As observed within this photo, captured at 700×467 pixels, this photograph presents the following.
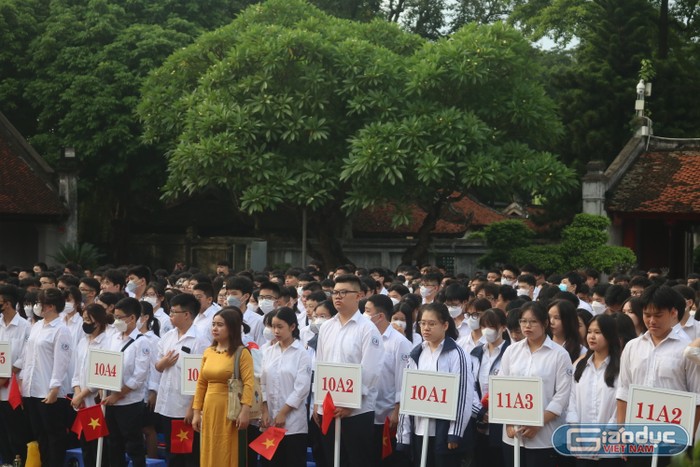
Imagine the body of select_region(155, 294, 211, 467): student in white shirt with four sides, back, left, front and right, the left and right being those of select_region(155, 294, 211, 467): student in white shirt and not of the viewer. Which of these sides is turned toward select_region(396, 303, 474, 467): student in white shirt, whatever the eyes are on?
left

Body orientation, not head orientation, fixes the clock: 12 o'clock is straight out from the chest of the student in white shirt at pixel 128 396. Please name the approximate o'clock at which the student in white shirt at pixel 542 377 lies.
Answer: the student in white shirt at pixel 542 377 is roughly at 9 o'clock from the student in white shirt at pixel 128 396.

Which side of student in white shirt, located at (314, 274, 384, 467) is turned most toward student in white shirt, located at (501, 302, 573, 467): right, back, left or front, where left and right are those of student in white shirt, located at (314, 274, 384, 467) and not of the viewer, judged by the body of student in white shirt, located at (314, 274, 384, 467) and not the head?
left

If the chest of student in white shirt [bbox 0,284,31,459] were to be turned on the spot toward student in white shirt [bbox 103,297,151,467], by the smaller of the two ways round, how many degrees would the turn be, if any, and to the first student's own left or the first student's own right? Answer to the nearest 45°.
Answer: approximately 90° to the first student's own left

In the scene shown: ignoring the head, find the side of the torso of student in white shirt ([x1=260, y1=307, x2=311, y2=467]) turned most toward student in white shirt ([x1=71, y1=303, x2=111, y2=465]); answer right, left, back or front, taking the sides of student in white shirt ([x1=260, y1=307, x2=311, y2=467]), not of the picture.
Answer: right

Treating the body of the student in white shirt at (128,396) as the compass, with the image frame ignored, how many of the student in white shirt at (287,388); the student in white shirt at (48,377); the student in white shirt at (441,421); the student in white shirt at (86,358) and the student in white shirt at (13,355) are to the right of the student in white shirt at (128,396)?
3
